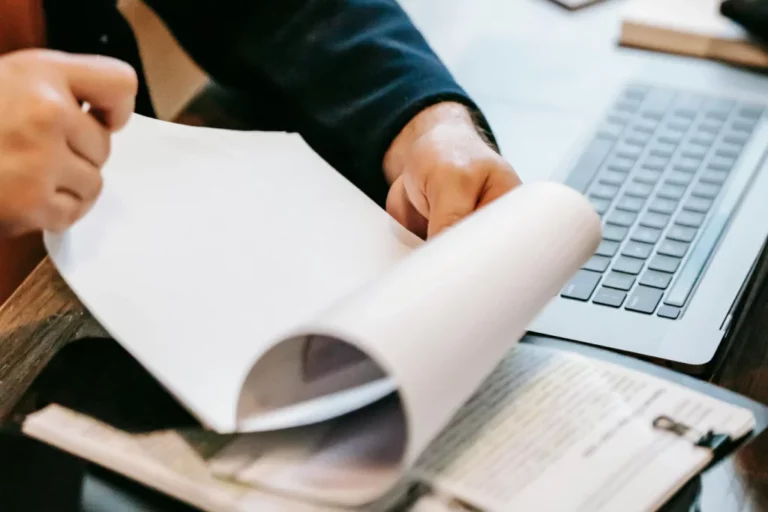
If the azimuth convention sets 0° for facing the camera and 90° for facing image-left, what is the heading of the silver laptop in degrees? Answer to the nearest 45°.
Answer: approximately 90°
